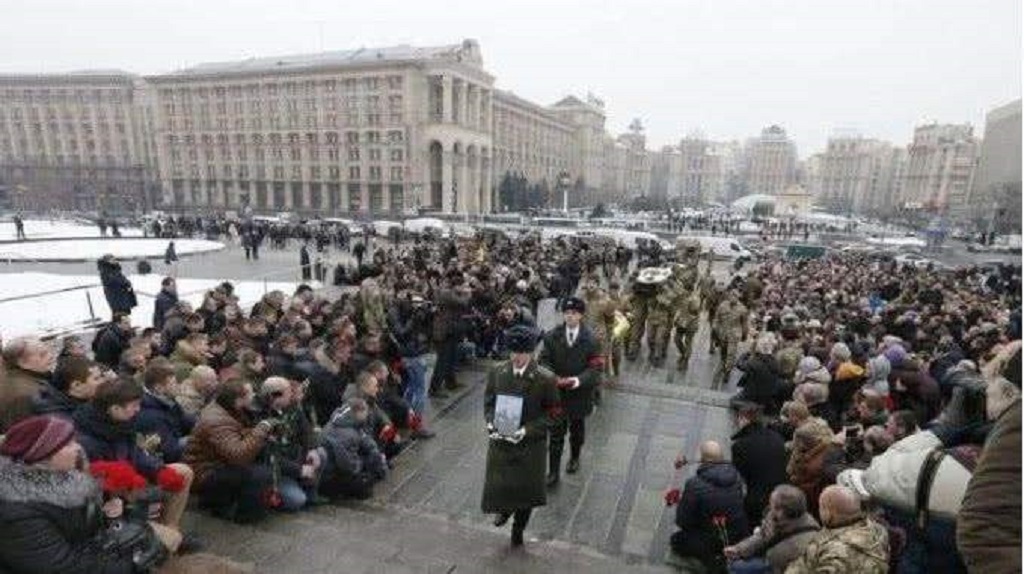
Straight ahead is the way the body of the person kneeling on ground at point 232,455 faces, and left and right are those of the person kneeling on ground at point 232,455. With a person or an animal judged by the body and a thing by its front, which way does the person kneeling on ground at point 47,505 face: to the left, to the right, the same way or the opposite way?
the same way

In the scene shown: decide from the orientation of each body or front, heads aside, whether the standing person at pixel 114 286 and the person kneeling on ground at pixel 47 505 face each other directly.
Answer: no

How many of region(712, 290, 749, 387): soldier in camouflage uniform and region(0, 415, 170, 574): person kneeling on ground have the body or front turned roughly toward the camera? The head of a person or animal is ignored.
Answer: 1

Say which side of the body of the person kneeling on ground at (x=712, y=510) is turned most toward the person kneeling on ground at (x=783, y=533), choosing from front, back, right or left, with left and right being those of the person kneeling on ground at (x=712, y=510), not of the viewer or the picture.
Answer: back

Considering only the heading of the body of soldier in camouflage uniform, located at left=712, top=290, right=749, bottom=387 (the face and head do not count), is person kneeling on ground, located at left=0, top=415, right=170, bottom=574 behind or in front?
in front

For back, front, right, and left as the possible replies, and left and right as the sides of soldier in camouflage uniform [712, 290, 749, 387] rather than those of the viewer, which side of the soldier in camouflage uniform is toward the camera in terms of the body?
front

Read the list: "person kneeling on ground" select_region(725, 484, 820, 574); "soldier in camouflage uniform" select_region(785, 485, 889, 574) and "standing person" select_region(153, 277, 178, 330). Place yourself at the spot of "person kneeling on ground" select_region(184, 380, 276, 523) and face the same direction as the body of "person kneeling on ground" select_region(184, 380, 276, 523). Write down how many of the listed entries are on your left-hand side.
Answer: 1

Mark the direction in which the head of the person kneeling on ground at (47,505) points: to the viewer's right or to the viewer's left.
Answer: to the viewer's right

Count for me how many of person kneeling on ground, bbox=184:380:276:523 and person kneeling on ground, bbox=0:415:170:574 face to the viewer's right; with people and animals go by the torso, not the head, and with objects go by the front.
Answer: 2
